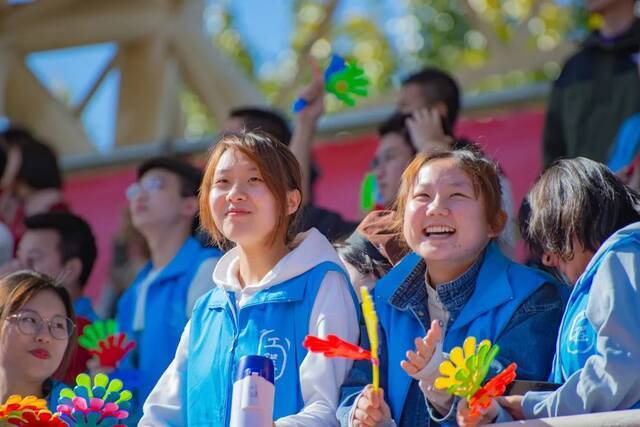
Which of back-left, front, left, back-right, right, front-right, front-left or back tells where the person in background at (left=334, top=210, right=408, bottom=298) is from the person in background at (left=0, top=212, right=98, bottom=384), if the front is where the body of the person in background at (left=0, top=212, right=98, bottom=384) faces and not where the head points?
back-left

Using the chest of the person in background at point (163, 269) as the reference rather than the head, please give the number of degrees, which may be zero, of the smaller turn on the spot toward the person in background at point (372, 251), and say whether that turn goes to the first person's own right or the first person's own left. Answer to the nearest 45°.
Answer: approximately 90° to the first person's own left

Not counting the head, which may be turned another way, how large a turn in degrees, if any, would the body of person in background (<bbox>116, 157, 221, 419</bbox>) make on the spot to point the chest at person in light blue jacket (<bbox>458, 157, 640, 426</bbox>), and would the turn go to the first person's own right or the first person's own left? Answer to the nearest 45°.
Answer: approximately 90° to the first person's own left

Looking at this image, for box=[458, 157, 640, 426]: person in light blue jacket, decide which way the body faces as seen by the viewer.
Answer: to the viewer's left
